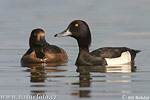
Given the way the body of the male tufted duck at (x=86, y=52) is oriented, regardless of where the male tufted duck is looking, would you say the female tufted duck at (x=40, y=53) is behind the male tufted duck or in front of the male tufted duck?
in front

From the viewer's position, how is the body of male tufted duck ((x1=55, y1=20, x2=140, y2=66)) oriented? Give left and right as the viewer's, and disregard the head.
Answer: facing to the left of the viewer
